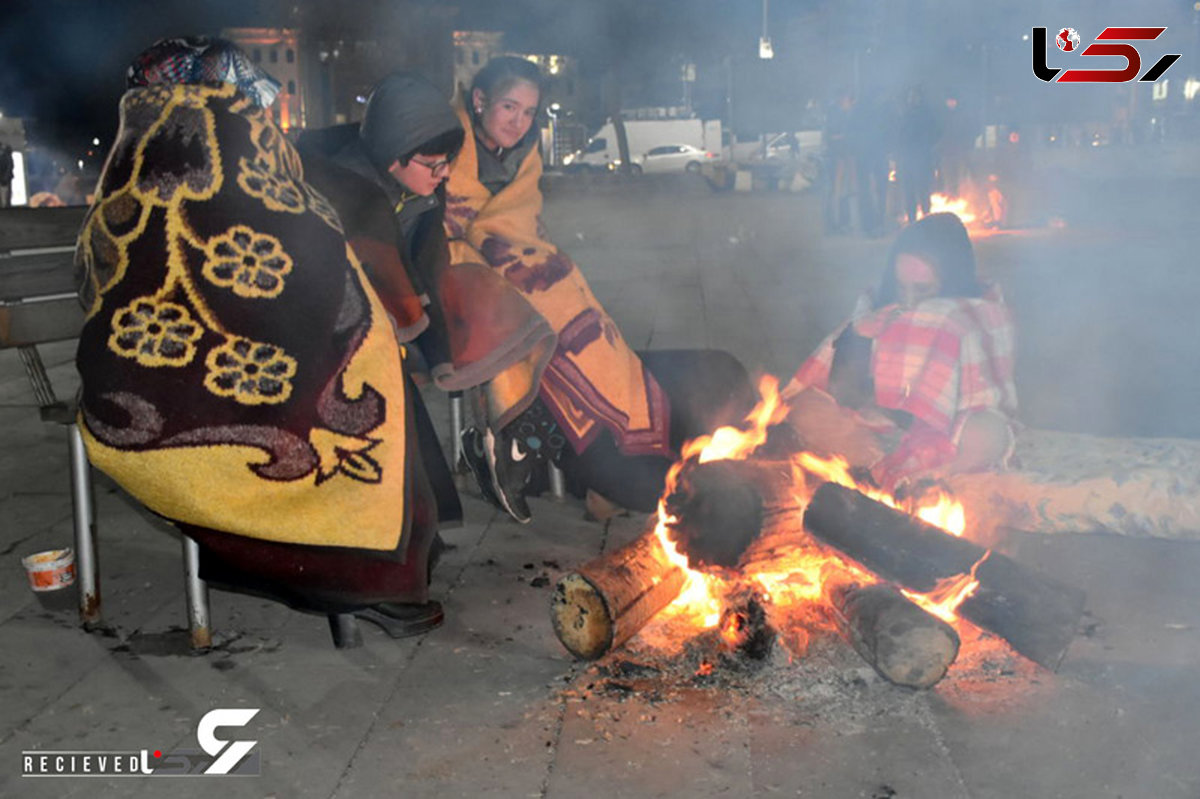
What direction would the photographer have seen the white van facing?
facing to the left of the viewer

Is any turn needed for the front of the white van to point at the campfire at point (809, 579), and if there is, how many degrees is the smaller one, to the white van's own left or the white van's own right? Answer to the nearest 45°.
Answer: approximately 90° to the white van's own left

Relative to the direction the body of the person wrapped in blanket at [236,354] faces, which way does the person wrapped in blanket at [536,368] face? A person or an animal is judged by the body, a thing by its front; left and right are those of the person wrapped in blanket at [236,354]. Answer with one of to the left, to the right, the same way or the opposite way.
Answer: to the right

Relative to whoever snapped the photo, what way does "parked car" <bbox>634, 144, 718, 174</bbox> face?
facing to the left of the viewer

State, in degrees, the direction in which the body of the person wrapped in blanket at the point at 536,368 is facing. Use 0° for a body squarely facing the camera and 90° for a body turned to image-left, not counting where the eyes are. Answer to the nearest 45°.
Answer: approximately 315°

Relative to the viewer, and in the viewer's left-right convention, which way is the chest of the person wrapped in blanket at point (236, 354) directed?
facing away from the viewer and to the right of the viewer

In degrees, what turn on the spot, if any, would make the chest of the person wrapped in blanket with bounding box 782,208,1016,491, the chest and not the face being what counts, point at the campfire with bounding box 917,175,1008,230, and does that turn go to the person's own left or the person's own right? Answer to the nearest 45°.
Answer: approximately 135° to the person's own right

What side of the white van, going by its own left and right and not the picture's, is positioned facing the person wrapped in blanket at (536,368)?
left

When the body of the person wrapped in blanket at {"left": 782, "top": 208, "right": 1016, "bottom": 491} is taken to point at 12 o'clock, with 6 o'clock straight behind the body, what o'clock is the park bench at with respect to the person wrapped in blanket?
The park bench is roughly at 1 o'clock from the person wrapped in blanket.
